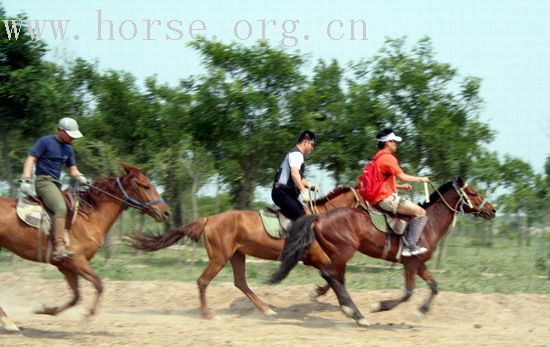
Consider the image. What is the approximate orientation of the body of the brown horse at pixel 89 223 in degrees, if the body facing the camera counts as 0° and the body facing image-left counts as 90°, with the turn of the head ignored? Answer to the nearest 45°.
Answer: approximately 270°

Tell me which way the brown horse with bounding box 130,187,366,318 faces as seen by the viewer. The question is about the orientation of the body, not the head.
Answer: to the viewer's right

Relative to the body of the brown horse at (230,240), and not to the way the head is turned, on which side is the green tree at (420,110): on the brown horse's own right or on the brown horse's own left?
on the brown horse's own left

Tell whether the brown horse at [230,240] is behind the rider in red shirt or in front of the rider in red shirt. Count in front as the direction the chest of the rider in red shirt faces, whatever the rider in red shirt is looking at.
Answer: behind

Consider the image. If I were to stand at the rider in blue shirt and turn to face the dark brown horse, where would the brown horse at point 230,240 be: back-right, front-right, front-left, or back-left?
front-left

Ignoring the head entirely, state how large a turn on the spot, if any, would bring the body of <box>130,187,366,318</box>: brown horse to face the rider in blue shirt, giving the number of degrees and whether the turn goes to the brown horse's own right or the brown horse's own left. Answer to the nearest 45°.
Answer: approximately 135° to the brown horse's own right

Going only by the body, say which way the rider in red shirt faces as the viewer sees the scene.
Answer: to the viewer's right

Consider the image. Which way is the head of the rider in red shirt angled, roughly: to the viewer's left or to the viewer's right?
to the viewer's right

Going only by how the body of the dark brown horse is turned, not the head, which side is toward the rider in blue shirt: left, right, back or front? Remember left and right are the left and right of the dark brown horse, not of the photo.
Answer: back

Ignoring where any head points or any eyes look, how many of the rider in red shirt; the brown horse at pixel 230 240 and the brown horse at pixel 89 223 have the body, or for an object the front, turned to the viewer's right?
3

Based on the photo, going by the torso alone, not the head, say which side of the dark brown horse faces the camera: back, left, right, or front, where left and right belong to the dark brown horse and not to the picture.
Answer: right

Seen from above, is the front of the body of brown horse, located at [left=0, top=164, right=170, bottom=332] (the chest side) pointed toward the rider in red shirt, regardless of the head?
yes

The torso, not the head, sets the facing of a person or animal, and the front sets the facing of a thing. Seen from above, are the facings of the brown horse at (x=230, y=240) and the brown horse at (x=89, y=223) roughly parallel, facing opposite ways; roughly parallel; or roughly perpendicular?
roughly parallel

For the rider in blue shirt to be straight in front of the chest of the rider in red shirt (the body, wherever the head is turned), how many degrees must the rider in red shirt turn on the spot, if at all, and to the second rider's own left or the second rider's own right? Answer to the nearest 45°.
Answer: approximately 180°

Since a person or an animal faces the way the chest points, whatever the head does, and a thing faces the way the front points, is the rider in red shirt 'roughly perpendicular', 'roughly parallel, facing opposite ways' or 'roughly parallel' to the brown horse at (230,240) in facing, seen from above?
roughly parallel
